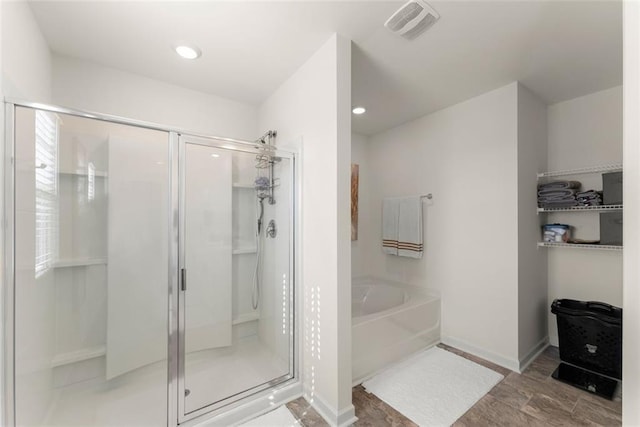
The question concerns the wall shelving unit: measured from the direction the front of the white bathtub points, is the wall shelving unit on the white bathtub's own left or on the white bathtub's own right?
on the white bathtub's own left

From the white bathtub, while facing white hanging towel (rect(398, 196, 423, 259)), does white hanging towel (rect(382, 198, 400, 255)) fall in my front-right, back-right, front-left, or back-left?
front-left

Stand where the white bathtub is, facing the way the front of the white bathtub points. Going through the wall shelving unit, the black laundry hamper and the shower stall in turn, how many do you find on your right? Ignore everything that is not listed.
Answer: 1

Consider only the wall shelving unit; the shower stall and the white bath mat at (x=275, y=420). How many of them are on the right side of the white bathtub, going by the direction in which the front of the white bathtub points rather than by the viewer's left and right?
2

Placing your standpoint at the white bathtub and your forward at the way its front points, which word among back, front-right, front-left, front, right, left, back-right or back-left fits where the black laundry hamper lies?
front-left

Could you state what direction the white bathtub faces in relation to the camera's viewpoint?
facing the viewer and to the right of the viewer

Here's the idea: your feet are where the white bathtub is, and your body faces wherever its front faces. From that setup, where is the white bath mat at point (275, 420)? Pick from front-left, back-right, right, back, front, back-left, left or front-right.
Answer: right

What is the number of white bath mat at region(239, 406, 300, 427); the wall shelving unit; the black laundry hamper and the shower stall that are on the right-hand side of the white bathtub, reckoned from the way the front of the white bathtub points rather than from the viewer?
2

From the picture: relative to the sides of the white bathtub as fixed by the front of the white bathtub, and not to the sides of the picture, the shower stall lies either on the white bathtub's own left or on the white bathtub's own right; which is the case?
on the white bathtub's own right

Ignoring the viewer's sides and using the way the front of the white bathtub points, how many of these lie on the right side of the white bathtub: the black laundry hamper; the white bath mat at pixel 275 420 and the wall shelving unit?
1
